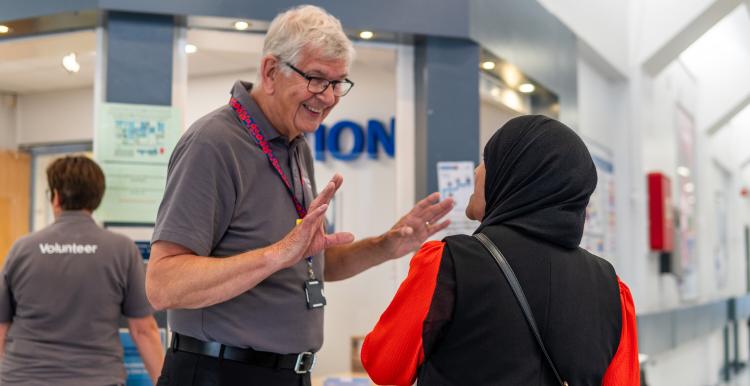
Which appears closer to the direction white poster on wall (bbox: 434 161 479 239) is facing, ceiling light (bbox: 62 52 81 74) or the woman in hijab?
the woman in hijab

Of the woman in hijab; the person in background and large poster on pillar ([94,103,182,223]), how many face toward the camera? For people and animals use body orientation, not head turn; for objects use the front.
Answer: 1

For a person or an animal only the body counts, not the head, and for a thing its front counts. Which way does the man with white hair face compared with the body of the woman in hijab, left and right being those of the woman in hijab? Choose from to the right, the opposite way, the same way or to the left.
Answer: the opposite way

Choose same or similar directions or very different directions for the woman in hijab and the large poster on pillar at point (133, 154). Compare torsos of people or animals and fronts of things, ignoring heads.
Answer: very different directions

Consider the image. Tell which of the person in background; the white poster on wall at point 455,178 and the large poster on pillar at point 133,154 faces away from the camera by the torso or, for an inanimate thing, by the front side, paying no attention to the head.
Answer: the person in background

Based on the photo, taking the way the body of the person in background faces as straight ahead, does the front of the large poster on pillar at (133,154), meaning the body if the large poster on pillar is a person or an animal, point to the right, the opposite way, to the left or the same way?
the opposite way

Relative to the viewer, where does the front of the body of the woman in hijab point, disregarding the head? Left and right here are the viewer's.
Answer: facing away from the viewer and to the left of the viewer

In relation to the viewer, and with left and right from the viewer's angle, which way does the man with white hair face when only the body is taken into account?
facing the viewer and to the right of the viewer

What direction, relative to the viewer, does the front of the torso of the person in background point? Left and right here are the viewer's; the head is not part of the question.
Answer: facing away from the viewer

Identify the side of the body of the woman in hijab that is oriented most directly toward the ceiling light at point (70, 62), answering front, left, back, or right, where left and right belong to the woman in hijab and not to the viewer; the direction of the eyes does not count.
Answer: front

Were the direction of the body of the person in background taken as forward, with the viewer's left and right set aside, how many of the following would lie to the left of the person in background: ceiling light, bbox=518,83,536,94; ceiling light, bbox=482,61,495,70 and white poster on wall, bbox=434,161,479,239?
0

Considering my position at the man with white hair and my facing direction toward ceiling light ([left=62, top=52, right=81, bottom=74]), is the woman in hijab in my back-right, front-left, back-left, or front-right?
back-right

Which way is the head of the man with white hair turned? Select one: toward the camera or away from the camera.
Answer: toward the camera

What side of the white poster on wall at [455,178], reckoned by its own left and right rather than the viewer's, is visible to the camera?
front

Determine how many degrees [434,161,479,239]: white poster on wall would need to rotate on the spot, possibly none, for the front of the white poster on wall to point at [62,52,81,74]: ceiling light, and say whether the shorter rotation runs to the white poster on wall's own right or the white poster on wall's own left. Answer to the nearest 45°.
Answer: approximately 90° to the white poster on wall's own right

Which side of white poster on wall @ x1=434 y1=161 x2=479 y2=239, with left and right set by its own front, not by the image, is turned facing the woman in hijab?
front

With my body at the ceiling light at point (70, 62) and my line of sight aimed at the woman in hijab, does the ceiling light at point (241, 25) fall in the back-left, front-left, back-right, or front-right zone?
front-left

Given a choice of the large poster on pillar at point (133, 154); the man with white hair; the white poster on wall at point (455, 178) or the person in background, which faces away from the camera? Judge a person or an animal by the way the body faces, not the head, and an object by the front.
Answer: the person in background

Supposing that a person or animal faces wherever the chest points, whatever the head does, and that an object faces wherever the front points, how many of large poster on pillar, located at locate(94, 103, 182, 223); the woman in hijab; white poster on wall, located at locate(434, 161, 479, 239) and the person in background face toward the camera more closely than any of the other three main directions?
2

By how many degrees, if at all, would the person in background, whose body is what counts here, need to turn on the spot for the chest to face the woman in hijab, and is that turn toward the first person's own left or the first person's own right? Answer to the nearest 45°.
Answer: approximately 135° to the first person's own right

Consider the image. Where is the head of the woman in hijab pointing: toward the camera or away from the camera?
away from the camera

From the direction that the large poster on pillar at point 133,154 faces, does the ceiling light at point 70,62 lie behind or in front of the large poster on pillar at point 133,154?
behind

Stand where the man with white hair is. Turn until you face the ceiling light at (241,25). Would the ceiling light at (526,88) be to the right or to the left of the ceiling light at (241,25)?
right
